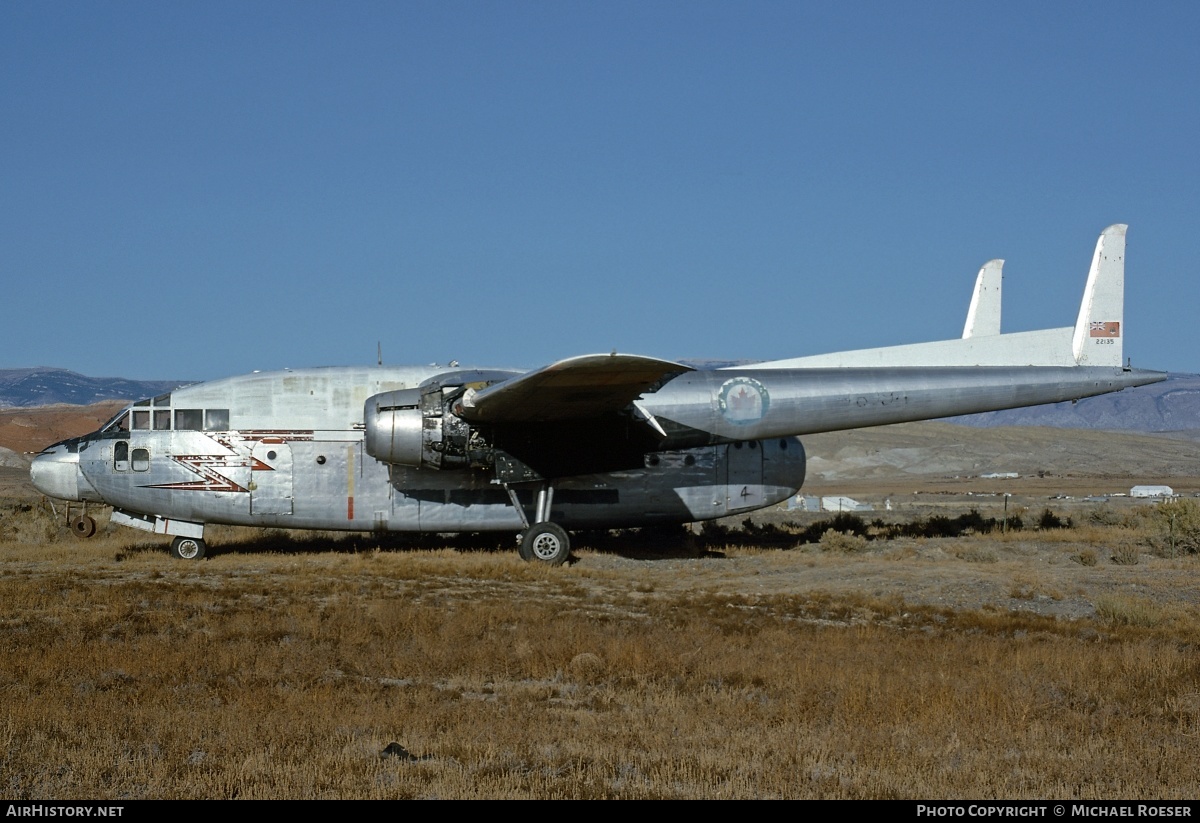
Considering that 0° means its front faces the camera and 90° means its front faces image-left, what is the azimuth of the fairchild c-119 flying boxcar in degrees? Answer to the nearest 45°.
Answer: approximately 90°
